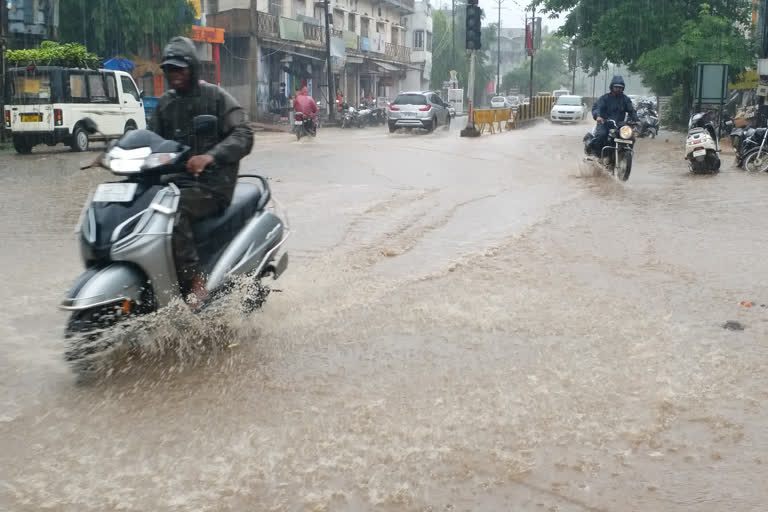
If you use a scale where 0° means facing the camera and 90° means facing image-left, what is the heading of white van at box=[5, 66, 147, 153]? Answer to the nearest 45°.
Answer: approximately 225°

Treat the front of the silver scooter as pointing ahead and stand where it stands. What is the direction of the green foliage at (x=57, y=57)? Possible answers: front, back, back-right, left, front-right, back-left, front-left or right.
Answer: back-right

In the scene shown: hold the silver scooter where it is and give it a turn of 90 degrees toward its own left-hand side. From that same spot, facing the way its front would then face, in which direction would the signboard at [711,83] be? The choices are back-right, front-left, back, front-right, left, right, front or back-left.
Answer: left

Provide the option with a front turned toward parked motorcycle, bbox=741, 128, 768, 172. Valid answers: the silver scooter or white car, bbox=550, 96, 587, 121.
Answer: the white car

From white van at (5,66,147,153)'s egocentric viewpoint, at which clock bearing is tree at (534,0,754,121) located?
The tree is roughly at 1 o'clock from the white van.

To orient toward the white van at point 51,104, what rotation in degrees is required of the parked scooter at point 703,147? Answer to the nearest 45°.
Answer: approximately 90° to its left

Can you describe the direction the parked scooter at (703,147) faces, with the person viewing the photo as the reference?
facing away from the viewer

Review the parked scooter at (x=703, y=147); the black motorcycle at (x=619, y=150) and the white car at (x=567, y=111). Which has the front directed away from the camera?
the parked scooter

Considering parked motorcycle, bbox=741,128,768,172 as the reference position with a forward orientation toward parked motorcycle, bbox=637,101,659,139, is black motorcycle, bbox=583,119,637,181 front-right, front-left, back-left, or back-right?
back-left

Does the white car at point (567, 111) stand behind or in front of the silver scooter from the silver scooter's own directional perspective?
behind
